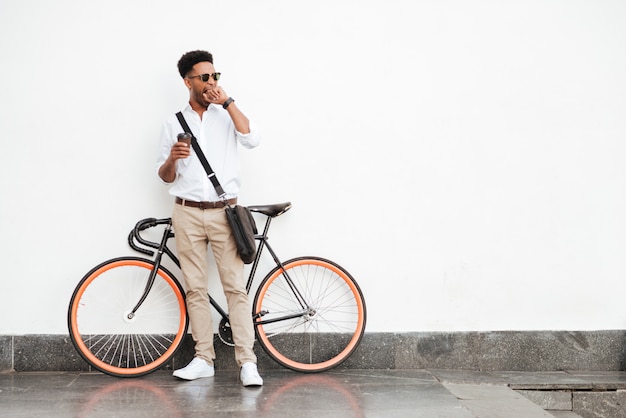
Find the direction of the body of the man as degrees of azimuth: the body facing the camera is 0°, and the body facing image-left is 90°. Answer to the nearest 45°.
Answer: approximately 0°

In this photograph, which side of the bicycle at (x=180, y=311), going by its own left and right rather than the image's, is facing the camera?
left

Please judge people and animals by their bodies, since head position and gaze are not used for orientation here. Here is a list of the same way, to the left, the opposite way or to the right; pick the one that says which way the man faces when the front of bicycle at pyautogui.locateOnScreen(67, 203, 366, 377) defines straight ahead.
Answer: to the left

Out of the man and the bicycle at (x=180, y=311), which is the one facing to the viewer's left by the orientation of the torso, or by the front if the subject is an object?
the bicycle
